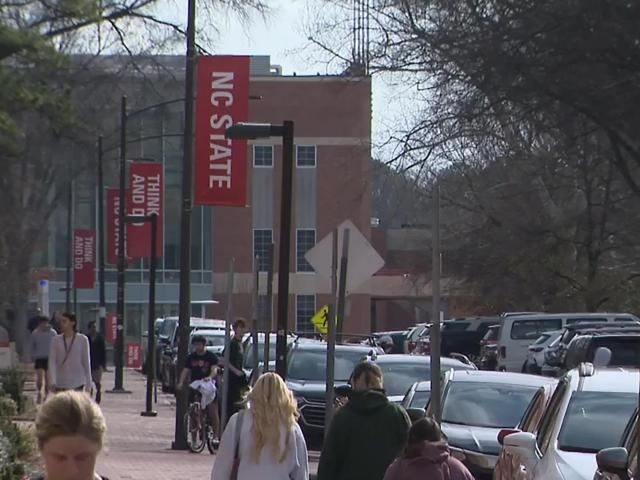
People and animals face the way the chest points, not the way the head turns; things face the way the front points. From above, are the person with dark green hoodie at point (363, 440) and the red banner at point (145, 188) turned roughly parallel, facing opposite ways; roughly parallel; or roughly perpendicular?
roughly parallel, facing opposite ways

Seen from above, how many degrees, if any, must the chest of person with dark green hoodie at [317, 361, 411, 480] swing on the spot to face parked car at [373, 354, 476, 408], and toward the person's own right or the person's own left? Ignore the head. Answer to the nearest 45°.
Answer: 0° — they already face it

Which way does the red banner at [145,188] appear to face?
toward the camera

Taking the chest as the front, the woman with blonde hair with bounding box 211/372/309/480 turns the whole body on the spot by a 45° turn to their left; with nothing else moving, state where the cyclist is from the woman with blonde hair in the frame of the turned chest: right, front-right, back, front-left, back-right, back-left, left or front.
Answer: front-right

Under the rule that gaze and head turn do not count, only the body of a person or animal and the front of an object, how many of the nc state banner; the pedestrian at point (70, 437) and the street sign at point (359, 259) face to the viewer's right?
0

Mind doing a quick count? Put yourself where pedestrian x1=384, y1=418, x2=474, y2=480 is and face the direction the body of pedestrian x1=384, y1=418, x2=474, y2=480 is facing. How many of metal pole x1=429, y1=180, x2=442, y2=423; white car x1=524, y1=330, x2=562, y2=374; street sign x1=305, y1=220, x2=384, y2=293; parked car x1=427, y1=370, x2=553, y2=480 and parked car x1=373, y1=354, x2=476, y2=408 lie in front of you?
5

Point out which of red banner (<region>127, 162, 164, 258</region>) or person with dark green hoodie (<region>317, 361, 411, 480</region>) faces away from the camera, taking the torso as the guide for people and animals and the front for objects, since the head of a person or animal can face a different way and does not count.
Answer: the person with dark green hoodie

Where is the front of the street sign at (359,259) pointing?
away from the camera

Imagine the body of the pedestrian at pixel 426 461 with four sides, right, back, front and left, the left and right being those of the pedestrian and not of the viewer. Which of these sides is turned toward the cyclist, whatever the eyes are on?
front

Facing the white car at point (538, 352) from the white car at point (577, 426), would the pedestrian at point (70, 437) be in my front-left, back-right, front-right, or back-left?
back-left

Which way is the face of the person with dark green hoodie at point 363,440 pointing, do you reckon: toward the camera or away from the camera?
away from the camera

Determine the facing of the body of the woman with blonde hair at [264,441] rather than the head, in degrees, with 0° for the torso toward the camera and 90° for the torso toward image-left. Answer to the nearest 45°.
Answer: approximately 180°

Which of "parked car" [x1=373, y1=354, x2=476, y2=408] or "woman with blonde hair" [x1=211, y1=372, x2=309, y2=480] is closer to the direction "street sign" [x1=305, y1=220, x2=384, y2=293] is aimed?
the parked car
